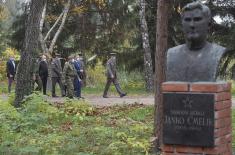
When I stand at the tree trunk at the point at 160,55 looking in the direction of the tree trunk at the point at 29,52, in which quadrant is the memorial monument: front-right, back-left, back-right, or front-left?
back-left

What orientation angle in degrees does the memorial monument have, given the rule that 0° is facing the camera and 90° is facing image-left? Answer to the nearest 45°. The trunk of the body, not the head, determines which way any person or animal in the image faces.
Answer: approximately 0°

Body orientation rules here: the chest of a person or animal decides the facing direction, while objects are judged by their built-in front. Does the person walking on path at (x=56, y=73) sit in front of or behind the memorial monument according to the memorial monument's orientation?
behind
